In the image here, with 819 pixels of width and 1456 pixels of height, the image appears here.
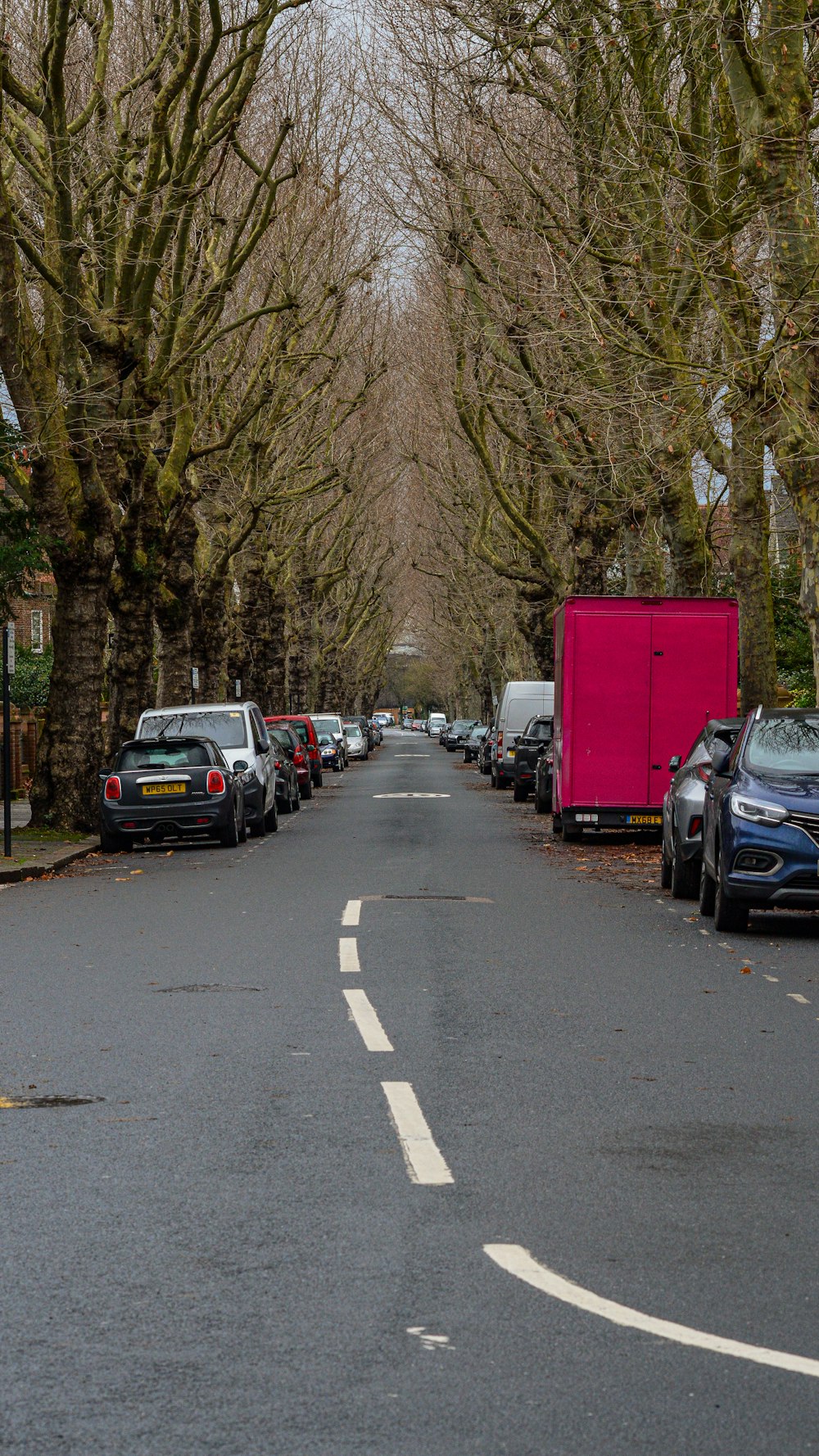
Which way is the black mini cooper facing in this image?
away from the camera

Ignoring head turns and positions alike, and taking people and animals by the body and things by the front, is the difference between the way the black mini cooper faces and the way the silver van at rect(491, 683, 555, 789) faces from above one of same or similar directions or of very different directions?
same or similar directions

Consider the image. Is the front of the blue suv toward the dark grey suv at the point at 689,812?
no

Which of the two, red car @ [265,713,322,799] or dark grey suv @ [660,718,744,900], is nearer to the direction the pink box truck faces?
the red car

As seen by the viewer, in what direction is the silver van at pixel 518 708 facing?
away from the camera

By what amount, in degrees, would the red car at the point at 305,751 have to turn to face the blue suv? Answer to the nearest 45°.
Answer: approximately 180°

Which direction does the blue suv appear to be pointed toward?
toward the camera

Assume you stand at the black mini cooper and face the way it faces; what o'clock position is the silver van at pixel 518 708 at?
The silver van is roughly at 1 o'clock from the black mini cooper.

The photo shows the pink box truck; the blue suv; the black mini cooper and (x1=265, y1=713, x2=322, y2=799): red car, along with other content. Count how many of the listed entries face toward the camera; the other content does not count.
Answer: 1

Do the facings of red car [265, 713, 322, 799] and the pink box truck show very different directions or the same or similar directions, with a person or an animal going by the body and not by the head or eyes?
same or similar directions

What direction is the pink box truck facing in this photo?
away from the camera

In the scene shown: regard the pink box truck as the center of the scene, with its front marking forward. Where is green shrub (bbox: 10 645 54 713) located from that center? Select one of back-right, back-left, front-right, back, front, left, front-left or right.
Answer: front-left

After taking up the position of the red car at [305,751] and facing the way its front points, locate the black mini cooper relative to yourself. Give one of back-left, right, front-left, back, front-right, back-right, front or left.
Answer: back

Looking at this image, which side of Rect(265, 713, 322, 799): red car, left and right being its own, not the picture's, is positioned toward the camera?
back

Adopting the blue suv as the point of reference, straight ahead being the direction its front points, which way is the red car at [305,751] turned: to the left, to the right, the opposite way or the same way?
the opposite way

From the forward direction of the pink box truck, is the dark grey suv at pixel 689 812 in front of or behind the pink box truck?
behind

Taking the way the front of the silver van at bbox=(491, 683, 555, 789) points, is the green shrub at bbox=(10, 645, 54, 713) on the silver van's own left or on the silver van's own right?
on the silver van's own left
